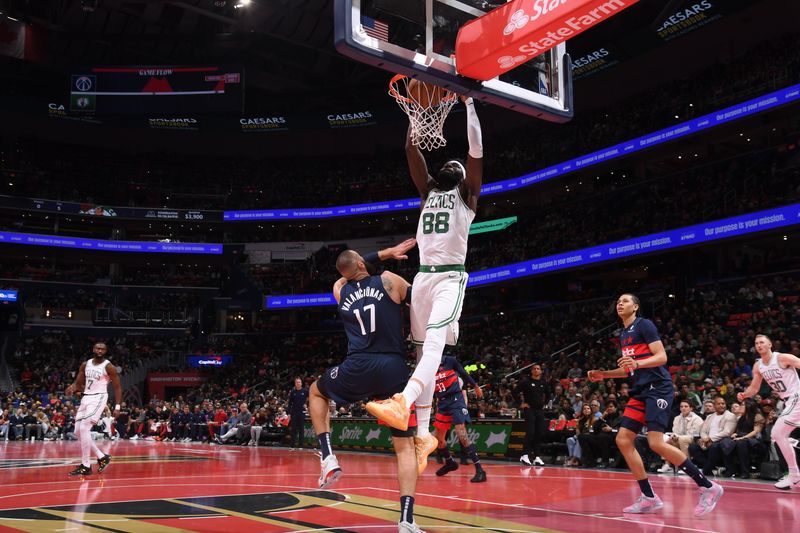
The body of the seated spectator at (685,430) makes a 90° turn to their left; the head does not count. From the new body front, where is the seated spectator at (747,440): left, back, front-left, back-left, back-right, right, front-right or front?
front

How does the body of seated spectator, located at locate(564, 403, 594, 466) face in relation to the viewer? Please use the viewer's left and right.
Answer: facing the viewer and to the left of the viewer

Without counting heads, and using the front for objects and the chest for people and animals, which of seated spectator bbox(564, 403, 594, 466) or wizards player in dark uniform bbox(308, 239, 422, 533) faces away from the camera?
the wizards player in dark uniform

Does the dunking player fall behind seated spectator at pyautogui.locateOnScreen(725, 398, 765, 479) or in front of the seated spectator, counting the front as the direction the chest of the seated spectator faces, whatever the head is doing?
in front

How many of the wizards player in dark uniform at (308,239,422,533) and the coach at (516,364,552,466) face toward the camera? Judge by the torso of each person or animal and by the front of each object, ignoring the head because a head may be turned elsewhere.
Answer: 1

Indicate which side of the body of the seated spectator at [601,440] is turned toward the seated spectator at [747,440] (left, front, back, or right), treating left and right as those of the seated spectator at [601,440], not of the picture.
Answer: left

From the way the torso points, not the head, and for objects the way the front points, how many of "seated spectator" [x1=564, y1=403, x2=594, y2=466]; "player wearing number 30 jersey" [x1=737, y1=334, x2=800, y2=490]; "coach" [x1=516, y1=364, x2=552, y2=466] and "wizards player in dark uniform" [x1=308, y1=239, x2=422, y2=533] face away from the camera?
1

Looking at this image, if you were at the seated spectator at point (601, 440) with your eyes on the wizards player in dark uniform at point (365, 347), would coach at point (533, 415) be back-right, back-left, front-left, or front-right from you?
front-right

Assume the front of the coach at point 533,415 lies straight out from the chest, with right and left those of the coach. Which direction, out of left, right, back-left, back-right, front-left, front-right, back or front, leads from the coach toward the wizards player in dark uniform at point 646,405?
front

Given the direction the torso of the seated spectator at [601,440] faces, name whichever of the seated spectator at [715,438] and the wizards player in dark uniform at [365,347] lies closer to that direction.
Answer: the wizards player in dark uniform

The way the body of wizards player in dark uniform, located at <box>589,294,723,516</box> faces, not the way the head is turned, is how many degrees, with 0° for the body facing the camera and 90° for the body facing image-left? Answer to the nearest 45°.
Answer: approximately 45°

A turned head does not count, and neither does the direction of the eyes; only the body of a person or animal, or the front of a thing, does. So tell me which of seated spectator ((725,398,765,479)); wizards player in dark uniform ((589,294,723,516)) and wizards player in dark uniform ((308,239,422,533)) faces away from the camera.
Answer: wizards player in dark uniform ((308,239,422,533))

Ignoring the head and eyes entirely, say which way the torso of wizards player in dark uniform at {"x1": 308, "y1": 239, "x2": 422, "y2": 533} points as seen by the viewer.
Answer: away from the camera

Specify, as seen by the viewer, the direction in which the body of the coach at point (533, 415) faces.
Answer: toward the camera

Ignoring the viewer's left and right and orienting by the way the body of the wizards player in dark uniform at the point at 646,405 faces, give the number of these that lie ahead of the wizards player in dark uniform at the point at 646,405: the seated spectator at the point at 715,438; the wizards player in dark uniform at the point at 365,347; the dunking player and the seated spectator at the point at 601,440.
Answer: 2
